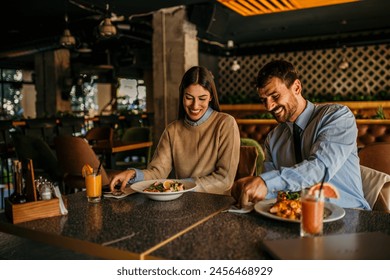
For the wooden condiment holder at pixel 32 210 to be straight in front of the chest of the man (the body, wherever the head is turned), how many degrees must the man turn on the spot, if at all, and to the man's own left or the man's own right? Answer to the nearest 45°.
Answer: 0° — they already face it

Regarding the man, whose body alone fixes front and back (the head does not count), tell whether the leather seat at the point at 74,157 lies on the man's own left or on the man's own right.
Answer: on the man's own right

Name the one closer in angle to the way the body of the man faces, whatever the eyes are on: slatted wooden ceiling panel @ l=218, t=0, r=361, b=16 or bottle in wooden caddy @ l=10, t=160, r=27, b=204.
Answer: the bottle in wooden caddy

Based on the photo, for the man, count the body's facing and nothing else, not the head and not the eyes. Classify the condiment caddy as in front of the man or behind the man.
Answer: in front

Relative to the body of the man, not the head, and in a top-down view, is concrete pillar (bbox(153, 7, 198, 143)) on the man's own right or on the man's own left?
on the man's own right

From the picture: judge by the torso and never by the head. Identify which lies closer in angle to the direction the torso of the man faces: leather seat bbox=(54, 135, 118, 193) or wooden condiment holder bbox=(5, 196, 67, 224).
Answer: the wooden condiment holder

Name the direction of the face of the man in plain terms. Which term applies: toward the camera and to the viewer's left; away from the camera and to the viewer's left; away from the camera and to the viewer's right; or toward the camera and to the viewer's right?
toward the camera and to the viewer's left

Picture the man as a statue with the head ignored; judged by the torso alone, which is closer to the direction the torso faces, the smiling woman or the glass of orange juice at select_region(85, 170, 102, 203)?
the glass of orange juice

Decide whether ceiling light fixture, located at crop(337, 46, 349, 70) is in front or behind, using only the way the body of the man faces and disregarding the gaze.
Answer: behind

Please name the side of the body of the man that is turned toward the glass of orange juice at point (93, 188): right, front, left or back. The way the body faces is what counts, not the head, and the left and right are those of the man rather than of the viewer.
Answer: front

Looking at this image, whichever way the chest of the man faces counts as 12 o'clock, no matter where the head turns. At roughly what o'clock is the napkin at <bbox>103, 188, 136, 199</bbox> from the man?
The napkin is roughly at 1 o'clock from the man.

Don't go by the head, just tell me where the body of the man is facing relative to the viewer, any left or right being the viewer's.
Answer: facing the viewer and to the left of the viewer

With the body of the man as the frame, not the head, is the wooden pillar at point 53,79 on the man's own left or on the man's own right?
on the man's own right
